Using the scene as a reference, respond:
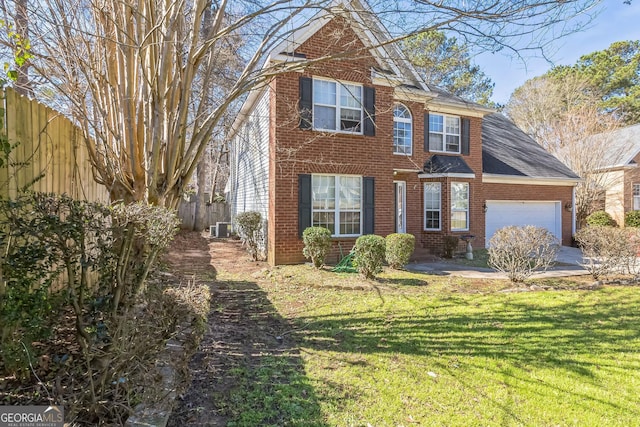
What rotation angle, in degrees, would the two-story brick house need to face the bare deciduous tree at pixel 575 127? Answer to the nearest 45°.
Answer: approximately 90° to its left

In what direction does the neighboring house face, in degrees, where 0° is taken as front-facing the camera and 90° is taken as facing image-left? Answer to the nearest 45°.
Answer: approximately 315°

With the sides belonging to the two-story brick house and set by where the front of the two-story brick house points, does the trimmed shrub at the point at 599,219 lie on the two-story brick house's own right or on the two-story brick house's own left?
on the two-story brick house's own left

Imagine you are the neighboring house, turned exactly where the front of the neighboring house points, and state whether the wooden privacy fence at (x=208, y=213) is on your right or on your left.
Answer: on your right

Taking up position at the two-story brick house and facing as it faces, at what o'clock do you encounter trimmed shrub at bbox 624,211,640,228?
The trimmed shrub is roughly at 9 o'clock from the two-story brick house.

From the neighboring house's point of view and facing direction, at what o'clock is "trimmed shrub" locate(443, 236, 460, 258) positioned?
The trimmed shrub is roughly at 2 o'clock from the neighboring house.

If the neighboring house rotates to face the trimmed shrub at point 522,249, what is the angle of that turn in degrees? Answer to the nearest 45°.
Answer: approximately 45° to its right

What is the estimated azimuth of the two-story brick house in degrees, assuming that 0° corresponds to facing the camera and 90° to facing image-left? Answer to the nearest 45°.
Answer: approximately 315°

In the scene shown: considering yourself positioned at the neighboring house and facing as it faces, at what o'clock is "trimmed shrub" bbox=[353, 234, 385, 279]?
The trimmed shrub is roughly at 2 o'clock from the neighboring house.

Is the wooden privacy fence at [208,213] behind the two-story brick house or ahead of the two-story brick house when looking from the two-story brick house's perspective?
behind
